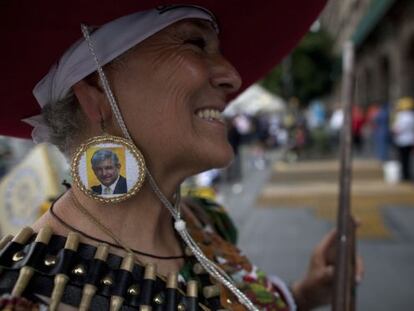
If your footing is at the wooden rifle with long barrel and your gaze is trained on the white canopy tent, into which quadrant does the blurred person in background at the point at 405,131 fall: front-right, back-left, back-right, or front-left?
front-right

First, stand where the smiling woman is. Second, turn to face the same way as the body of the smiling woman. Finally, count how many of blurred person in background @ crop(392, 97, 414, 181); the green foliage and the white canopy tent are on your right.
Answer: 0

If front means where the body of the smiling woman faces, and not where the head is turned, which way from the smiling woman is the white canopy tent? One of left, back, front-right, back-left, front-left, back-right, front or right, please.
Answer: back-left

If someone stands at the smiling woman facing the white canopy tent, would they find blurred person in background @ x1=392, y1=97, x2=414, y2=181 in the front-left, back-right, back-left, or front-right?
front-right

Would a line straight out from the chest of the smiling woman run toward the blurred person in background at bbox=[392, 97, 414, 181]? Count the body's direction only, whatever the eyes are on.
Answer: no

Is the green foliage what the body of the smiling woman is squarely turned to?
no

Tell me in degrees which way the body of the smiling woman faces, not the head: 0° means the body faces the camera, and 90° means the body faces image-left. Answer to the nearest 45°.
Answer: approximately 315°
